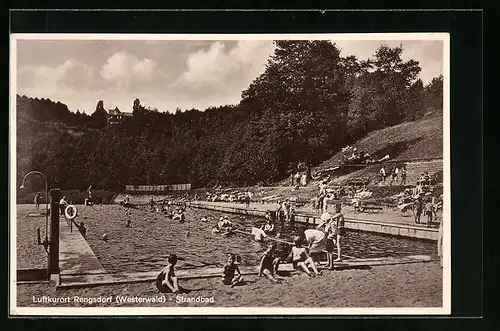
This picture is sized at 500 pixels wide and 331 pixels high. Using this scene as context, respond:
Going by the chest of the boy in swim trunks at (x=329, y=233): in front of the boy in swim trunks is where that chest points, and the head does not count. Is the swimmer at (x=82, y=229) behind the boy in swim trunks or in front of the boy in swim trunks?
in front

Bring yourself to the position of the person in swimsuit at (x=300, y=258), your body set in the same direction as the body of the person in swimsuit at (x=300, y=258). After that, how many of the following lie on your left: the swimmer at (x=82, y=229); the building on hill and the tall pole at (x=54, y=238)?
0

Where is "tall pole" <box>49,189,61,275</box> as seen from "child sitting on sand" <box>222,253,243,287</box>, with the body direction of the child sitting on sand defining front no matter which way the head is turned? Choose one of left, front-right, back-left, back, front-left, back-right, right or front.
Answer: right

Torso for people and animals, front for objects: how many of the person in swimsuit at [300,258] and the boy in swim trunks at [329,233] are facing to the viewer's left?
1

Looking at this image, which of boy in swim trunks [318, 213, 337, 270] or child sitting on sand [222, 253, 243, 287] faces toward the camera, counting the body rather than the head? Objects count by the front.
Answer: the child sitting on sand

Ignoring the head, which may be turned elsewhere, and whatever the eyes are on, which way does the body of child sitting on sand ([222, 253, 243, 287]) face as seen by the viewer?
toward the camera
